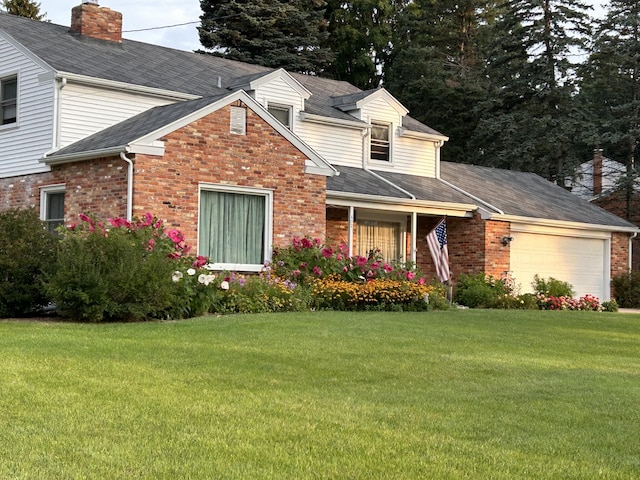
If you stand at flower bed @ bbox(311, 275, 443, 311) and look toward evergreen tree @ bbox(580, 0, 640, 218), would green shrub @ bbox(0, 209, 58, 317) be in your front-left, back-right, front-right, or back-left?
back-left

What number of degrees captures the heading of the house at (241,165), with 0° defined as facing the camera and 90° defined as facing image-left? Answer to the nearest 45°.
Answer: approximately 315°

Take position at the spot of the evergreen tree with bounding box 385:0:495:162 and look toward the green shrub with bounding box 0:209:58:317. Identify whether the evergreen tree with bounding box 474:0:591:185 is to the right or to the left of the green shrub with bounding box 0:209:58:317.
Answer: left

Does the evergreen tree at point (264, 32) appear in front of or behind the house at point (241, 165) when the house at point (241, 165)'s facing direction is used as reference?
behind

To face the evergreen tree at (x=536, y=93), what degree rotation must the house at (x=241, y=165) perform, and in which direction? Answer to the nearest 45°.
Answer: approximately 90° to its left

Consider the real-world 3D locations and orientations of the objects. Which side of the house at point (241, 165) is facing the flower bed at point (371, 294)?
front

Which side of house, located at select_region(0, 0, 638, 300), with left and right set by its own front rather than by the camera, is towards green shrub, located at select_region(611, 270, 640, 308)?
left

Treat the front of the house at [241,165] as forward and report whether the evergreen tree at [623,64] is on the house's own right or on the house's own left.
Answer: on the house's own left

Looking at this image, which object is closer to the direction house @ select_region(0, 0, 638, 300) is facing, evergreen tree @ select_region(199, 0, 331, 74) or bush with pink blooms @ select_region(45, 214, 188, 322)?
the bush with pink blooms
